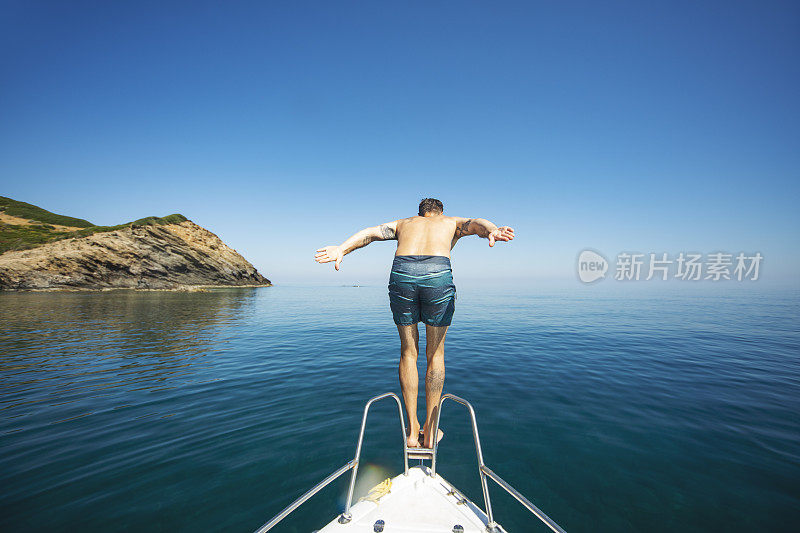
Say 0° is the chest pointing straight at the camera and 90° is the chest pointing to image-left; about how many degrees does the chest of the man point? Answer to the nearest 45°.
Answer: approximately 180°

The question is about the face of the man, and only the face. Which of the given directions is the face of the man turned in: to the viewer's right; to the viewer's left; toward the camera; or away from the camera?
away from the camera
